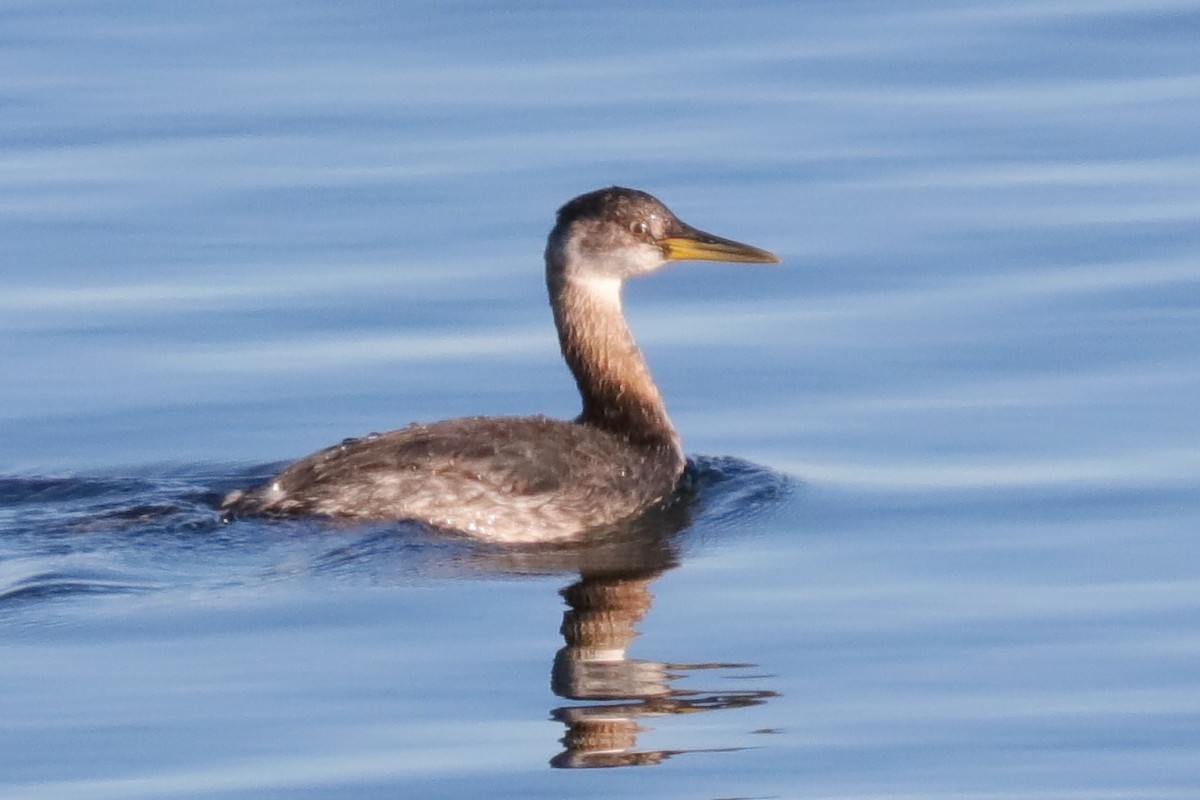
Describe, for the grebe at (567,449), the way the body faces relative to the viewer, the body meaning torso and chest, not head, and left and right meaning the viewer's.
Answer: facing to the right of the viewer
